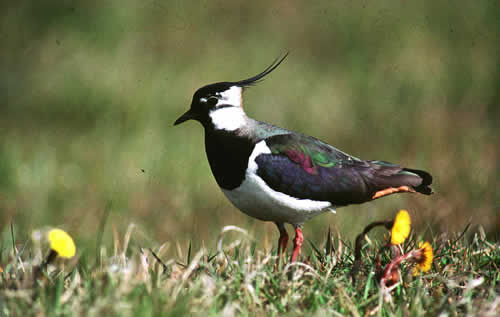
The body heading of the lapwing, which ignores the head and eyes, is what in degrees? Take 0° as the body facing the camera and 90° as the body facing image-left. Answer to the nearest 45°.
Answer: approximately 90°

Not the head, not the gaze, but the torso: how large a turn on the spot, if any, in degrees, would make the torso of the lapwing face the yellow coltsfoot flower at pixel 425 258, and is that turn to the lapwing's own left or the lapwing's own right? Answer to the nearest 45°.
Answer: approximately 135° to the lapwing's own left

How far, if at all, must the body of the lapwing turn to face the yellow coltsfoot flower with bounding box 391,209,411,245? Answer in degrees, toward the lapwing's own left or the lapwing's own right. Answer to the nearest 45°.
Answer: approximately 135° to the lapwing's own left

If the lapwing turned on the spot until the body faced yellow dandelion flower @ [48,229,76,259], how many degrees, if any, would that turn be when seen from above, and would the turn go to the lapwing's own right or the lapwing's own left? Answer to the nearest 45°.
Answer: approximately 45° to the lapwing's own left
